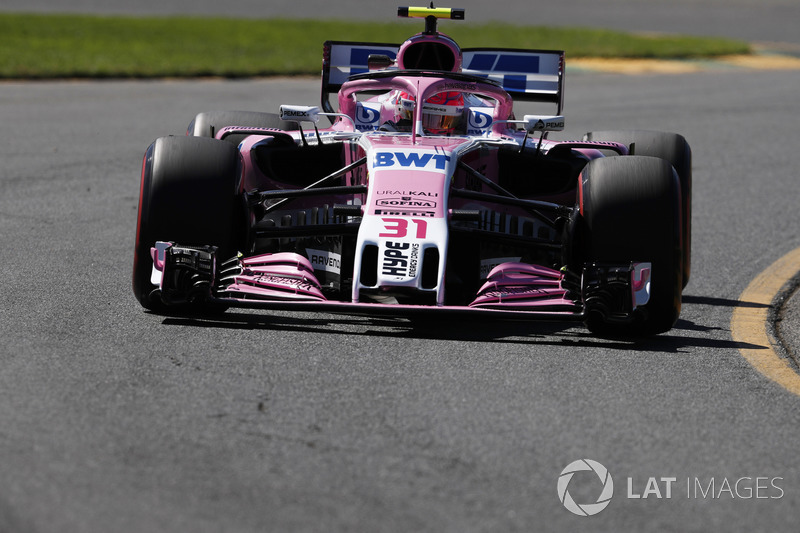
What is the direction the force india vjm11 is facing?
toward the camera
